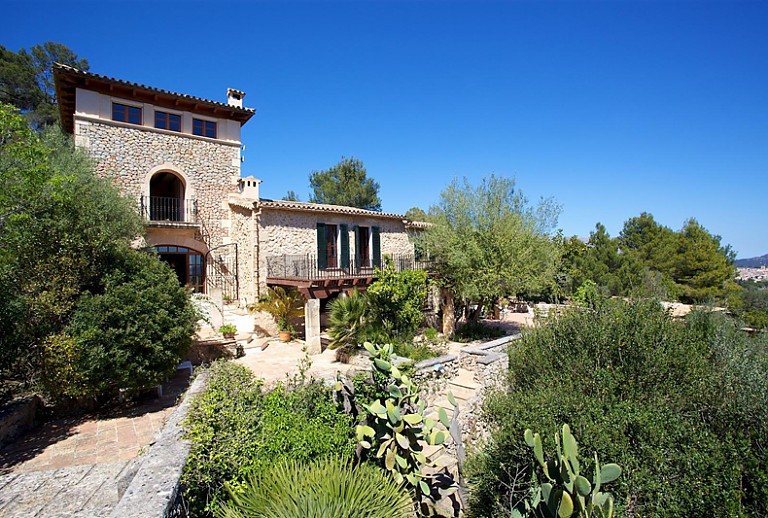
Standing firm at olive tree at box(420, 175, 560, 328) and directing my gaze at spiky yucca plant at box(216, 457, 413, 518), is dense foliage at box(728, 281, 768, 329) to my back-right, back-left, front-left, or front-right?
back-left

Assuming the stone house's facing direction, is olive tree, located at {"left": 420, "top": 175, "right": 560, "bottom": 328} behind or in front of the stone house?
in front

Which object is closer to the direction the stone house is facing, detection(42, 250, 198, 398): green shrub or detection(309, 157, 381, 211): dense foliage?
the green shrub

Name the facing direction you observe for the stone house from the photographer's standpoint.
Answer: facing the viewer and to the right of the viewer

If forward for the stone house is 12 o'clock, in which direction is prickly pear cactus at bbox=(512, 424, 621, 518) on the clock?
The prickly pear cactus is roughly at 1 o'clock from the stone house.

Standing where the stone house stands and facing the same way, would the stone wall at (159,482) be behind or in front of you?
in front

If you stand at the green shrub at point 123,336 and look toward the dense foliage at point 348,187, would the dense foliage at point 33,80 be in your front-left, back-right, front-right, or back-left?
front-left

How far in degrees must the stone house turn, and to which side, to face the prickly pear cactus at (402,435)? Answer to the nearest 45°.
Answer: approximately 45° to its right

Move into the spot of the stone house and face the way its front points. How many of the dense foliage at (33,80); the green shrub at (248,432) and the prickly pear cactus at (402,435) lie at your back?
1

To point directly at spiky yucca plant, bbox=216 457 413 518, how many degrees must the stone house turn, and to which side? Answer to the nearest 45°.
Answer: approximately 45° to its right

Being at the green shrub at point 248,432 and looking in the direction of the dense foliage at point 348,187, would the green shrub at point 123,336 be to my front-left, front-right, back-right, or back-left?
front-left

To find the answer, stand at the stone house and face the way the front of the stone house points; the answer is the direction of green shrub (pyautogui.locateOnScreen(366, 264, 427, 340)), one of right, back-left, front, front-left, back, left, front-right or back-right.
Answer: front

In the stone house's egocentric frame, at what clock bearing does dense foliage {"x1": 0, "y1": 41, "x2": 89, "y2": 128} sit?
The dense foliage is roughly at 6 o'clock from the stone house.
